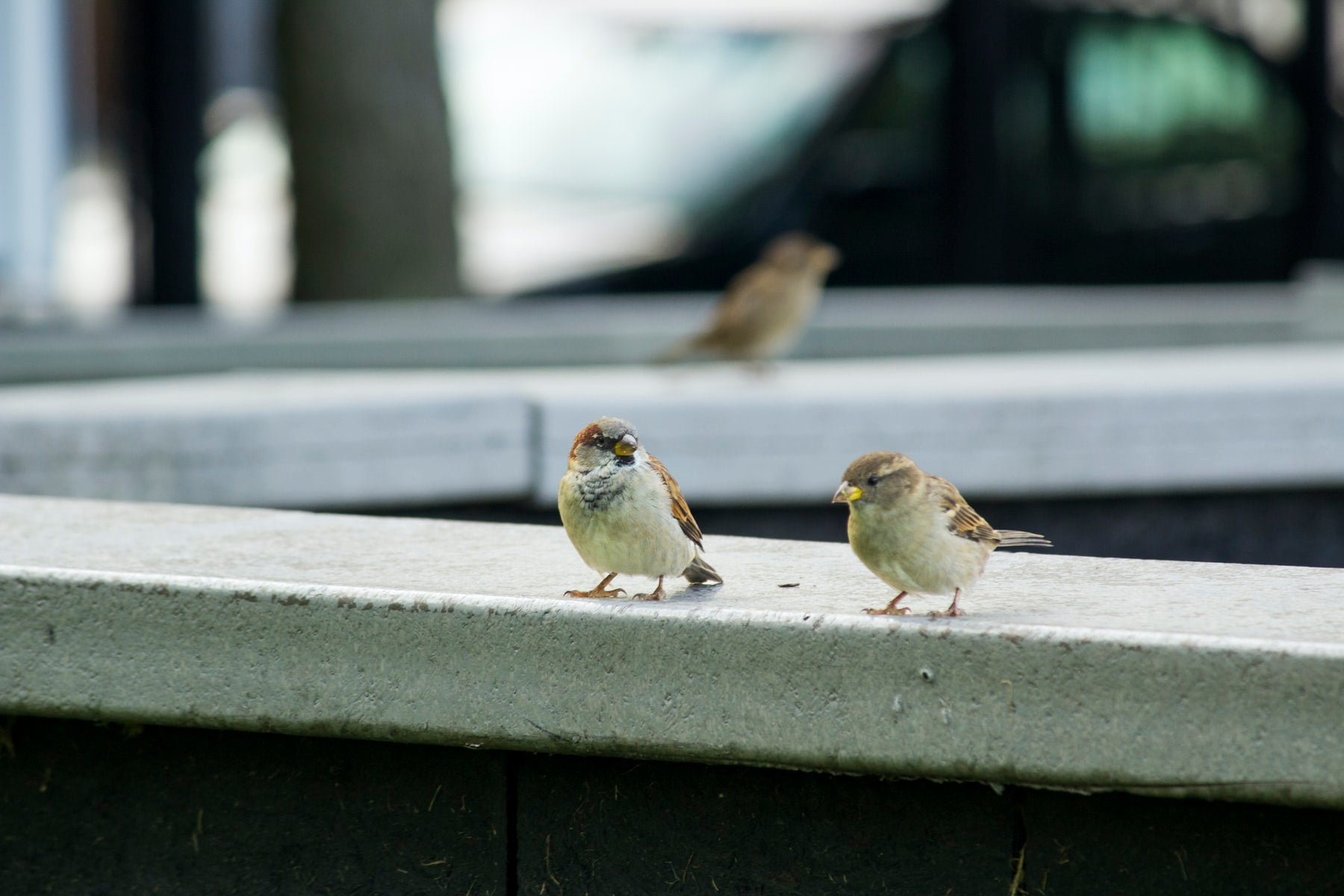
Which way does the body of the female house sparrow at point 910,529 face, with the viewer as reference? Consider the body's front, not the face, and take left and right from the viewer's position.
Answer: facing the viewer and to the left of the viewer

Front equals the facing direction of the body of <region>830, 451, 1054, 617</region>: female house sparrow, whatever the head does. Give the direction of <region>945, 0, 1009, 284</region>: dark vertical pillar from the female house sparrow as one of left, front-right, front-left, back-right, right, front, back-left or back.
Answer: back-right

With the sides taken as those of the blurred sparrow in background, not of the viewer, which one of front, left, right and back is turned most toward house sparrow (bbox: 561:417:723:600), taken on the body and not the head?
right

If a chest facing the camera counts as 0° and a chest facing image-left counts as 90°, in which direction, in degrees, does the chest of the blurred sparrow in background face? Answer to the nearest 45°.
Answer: approximately 270°

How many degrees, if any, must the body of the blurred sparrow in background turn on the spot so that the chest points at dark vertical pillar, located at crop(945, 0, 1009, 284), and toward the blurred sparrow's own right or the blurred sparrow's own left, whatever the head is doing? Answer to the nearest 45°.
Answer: approximately 90° to the blurred sparrow's own left

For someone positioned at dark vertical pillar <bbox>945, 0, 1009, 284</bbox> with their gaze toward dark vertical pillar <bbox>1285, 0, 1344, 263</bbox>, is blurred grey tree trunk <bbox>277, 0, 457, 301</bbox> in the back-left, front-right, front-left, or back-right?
back-right
